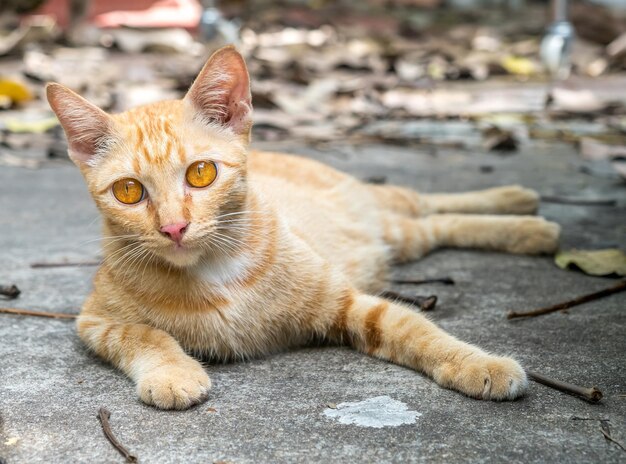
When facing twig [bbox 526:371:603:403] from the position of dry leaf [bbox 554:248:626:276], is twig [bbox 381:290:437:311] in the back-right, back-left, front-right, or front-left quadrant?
front-right

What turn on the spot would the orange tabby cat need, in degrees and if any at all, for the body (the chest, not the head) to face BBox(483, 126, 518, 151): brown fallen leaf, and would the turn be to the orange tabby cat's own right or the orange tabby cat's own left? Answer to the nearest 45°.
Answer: approximately 180°

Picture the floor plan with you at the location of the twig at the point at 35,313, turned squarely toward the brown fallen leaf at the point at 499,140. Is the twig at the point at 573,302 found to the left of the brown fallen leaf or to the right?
right

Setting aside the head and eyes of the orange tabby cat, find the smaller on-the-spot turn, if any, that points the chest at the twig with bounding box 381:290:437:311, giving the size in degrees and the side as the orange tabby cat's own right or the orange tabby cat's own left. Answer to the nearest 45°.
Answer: approximately 180°

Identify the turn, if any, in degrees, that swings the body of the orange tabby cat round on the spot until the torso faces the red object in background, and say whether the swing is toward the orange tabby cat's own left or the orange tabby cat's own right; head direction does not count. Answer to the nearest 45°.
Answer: approximately 135° to the orange tabby cat's own right

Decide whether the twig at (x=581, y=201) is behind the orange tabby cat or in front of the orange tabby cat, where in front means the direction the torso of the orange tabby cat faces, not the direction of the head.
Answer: behind

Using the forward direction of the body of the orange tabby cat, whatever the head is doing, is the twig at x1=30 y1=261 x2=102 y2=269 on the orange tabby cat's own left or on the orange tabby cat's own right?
on the orange tabby cat's own right

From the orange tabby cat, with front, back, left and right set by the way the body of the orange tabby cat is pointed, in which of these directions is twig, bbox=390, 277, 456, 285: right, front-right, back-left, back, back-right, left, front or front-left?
back

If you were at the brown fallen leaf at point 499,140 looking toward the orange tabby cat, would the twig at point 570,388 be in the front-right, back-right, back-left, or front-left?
front-left

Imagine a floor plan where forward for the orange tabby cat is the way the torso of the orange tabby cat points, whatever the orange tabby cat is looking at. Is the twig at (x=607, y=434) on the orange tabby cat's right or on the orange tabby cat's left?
on the orange tabby cat's left

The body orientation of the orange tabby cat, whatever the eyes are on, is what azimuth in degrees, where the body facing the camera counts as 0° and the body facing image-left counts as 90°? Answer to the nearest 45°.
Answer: approximately 45°

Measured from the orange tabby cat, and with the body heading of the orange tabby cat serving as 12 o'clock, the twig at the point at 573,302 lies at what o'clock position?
The twig is roughly at 7 o'clock from the orange tabby cat.
